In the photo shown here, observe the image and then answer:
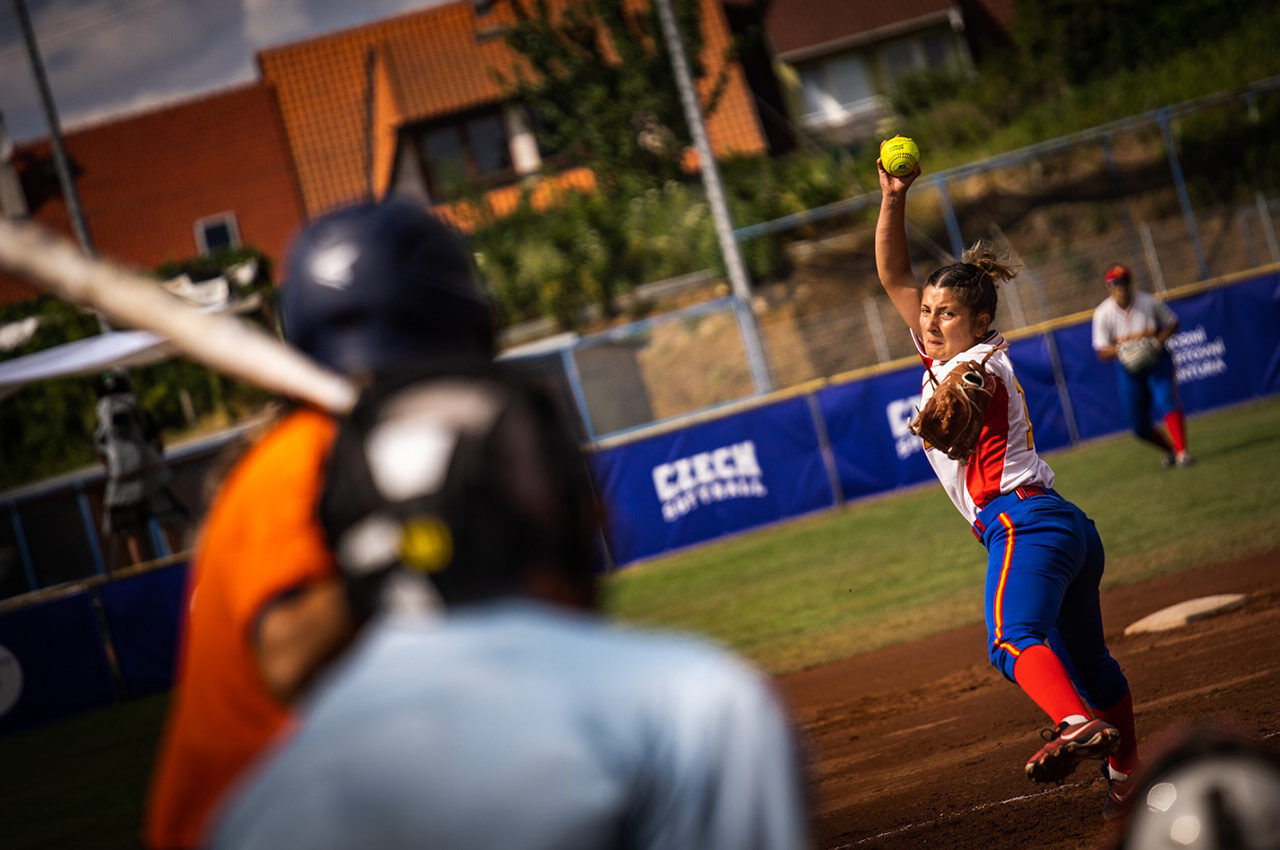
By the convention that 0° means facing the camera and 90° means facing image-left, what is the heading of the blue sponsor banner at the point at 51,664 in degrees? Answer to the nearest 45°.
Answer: approximately 0°

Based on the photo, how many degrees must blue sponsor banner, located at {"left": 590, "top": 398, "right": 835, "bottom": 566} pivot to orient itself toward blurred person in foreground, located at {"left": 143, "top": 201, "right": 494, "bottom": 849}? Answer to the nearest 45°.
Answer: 0° — it already faces them

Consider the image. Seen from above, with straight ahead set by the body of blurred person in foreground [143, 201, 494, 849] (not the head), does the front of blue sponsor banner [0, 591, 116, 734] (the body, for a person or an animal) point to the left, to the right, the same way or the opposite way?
to the right

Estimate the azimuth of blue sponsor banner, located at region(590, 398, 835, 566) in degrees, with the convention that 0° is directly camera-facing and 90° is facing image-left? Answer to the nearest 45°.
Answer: approximately 0°

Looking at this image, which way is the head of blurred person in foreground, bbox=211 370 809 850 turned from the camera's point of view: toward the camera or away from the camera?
away from the camera
